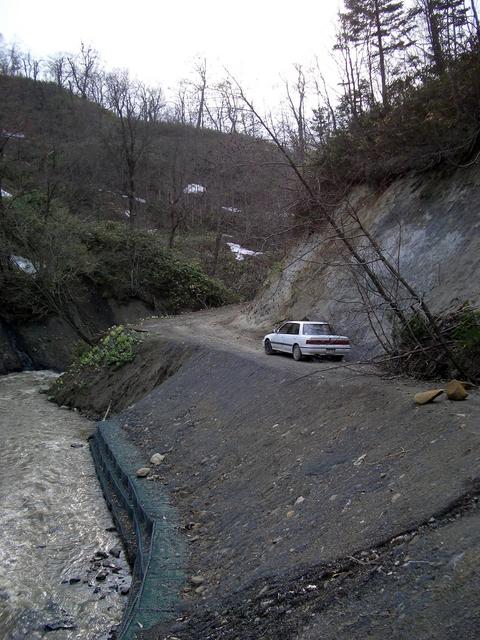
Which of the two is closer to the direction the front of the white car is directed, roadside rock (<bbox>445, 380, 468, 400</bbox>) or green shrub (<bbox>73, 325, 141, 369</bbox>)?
the green shrub

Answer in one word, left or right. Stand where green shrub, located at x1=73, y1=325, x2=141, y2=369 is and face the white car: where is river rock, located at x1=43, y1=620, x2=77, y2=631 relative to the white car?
right

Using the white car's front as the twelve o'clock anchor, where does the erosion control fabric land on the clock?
The erosion control fabric is roughly at 8 o'clock from the white car.

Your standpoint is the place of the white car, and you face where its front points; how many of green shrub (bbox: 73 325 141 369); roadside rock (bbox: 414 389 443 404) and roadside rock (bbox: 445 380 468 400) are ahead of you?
1

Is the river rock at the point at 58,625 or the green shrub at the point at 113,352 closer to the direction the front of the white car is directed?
the green shrub

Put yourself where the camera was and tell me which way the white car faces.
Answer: facing away from the viewer and to the left of the viewer

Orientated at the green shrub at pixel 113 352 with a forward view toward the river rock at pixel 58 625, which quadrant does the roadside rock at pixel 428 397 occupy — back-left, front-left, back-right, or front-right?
front-left

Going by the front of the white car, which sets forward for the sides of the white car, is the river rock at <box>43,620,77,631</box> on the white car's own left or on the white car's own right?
on the white car's own left

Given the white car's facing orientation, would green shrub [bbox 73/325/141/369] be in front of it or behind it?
in front

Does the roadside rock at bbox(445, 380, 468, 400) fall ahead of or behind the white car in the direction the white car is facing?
behind
